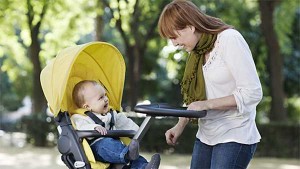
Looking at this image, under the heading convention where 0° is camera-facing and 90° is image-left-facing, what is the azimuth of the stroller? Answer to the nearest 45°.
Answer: approximately 315°

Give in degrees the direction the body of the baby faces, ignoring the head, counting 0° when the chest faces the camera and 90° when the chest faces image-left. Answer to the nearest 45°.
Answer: approximately 315°

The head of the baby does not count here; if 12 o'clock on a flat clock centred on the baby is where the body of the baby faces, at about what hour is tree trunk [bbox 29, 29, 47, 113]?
The tree trunk is roughly at 7 o'clock from the baby.

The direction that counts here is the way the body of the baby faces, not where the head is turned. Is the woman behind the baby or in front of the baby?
in front

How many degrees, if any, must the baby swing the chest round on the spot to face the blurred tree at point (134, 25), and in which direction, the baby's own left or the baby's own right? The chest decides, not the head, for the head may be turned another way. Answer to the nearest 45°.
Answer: approximately 135° to the baby's own left

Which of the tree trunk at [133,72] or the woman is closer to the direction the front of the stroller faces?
the woman

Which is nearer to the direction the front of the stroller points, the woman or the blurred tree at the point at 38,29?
the woman

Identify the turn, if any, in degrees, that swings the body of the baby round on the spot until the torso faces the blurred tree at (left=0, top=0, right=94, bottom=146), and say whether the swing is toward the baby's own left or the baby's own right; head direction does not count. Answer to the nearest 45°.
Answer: approximately 135° to the baby's own left

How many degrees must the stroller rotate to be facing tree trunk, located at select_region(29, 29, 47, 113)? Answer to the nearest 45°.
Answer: approximately 135° to its left

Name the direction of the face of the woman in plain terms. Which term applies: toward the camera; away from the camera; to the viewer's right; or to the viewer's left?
to the viewer's left

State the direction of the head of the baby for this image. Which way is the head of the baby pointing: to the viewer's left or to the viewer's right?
to the viewer's right

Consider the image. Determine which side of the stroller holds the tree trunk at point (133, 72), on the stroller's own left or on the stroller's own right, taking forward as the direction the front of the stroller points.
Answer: on the stroller's own left

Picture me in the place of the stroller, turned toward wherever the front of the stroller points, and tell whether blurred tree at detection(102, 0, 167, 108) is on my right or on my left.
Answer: on my left
